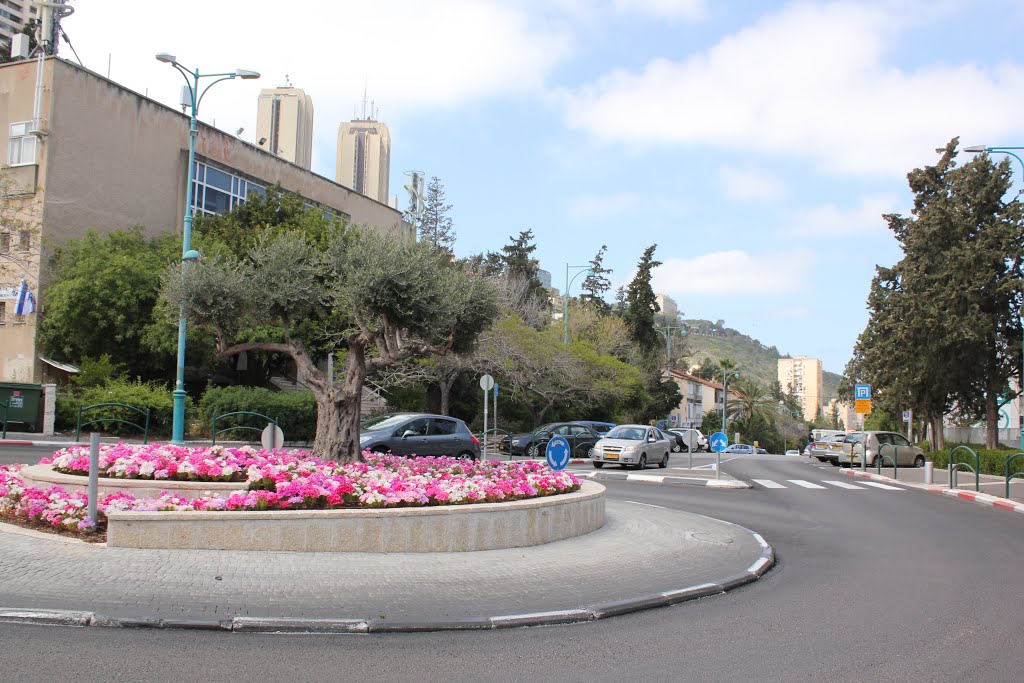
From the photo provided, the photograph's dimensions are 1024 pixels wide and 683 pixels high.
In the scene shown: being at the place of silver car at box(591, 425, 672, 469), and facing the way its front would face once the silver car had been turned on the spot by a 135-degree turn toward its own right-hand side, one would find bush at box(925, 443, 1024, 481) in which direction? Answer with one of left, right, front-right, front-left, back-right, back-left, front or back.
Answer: right

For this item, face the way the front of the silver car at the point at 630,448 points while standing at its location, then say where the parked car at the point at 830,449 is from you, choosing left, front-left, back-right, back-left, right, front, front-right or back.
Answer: back

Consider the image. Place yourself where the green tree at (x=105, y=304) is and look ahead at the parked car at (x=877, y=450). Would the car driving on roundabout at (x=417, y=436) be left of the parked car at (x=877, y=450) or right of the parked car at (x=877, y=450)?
right

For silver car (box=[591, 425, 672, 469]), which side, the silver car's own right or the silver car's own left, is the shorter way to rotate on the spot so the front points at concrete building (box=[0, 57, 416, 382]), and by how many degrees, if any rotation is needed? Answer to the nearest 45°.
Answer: approximately 45° to the silver car's own right

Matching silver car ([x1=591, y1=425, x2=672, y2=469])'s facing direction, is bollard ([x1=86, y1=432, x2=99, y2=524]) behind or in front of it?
in front

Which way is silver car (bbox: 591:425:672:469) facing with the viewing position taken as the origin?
facing the viewer and to the left of the viewer
